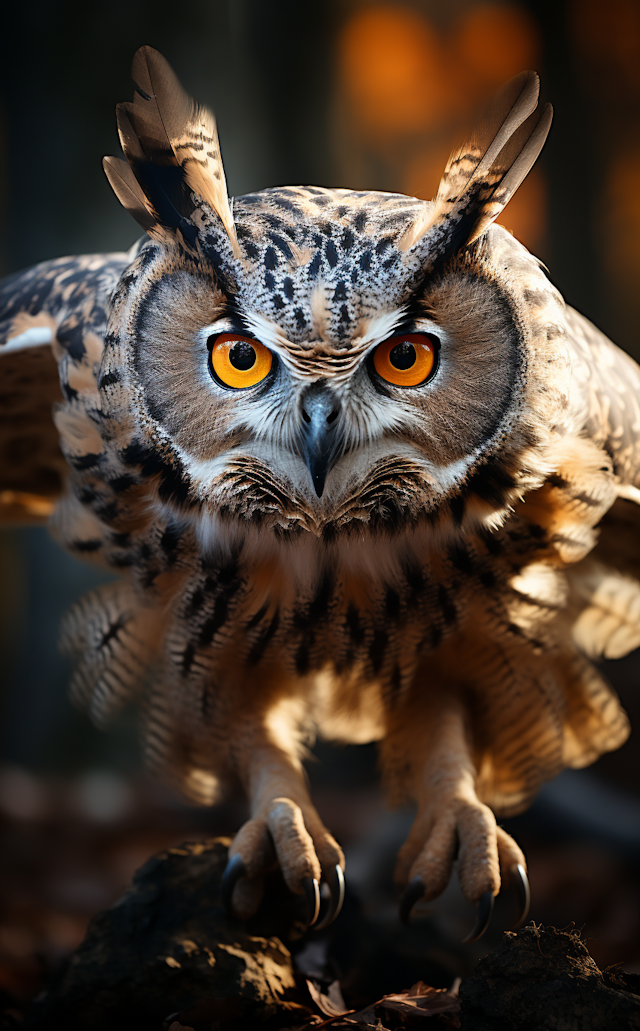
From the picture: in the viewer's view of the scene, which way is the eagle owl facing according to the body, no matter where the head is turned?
toward the camera
